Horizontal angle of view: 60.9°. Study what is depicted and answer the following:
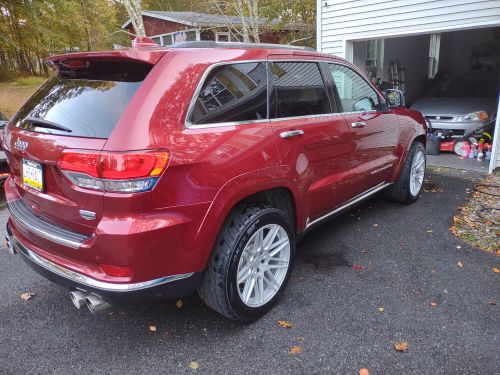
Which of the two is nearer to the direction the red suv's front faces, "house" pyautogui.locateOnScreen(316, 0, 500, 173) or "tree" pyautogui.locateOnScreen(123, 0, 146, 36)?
the house

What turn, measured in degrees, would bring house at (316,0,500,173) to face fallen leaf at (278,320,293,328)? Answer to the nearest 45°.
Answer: approximately 45° to its left

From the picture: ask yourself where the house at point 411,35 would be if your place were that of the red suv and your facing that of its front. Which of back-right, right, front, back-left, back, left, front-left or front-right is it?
front

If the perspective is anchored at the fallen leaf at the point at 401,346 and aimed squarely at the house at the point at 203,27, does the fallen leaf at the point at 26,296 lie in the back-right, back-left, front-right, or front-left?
front-left

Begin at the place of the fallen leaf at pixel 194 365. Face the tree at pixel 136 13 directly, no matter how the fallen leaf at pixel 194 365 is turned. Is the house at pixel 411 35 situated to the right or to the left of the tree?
right

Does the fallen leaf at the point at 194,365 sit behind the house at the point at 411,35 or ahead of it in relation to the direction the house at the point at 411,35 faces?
ahead

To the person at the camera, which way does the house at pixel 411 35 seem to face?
facing the viewer and to the left of the viewer

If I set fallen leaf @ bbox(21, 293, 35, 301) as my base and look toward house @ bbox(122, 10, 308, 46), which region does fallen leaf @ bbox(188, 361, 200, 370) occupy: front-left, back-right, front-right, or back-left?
back-right

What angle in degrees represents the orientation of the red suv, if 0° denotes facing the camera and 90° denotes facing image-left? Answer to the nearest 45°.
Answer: approximately 225°

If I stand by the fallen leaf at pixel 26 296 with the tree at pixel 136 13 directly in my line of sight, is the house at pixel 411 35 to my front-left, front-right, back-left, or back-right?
front-right

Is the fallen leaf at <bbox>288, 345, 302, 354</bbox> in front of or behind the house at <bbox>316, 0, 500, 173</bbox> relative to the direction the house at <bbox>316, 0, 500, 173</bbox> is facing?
in front
